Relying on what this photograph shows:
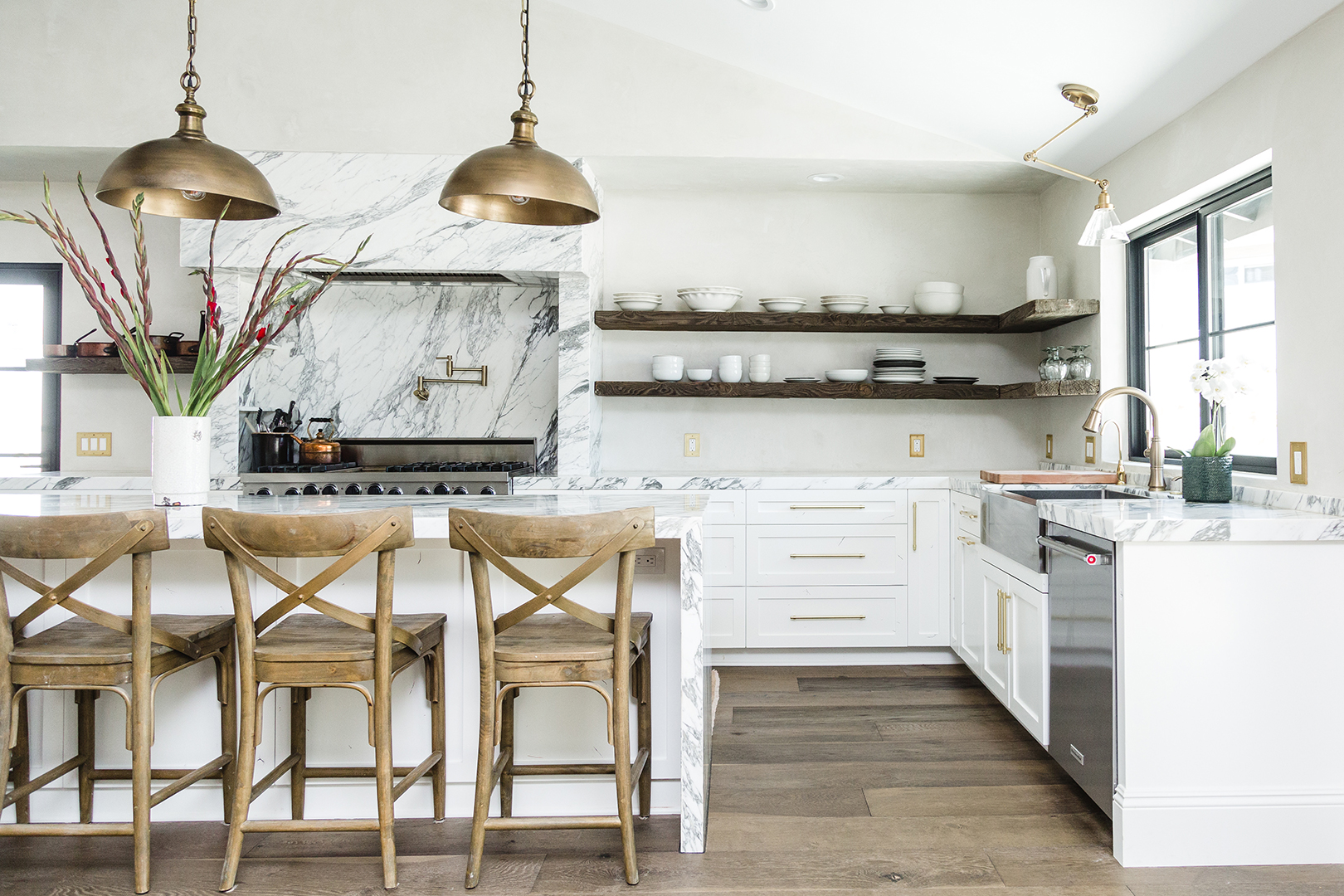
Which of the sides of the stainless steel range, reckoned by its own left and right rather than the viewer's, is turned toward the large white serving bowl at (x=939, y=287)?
left

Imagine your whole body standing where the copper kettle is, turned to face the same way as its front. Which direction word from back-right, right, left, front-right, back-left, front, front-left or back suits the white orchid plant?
back-left

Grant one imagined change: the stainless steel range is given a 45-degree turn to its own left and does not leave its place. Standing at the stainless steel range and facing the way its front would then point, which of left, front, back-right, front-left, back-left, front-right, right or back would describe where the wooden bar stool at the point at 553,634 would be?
front-right

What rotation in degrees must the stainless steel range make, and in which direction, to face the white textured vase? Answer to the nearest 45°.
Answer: approximately 45° to its right

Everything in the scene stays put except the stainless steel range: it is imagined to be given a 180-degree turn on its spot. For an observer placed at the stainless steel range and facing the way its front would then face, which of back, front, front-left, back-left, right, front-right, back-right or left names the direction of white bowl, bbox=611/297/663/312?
right

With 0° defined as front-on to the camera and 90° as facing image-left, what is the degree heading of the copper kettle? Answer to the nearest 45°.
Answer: approximately 90°

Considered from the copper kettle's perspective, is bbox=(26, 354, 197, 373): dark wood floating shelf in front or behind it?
in front

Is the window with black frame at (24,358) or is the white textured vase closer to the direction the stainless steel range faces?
the white textured vase

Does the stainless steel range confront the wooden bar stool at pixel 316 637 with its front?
yes

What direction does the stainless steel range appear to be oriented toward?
toward the camera

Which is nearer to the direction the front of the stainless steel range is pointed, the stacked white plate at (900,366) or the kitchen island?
the kitchen island
